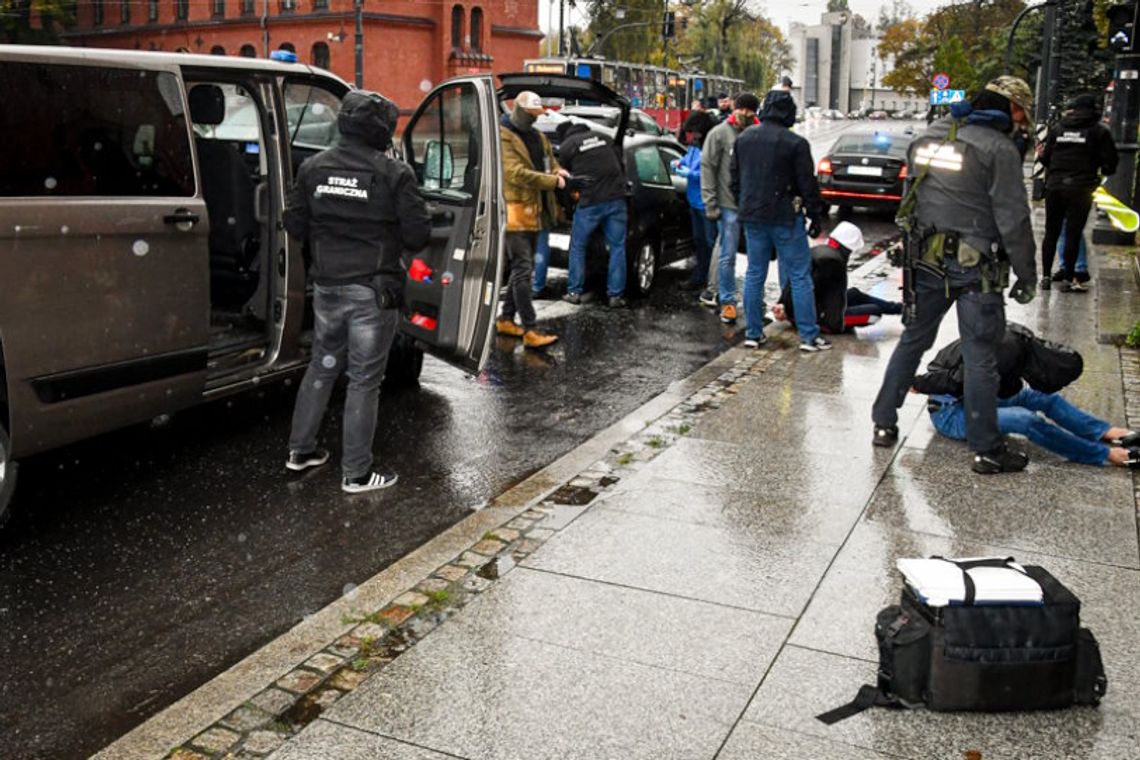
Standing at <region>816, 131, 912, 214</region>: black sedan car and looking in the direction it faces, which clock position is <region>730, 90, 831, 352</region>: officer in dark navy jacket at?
The officer in dark navy jacket is roughly at 6 o'clock from the black sedan car.

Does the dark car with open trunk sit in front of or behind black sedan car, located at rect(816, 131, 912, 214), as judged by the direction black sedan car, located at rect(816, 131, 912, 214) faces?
behind

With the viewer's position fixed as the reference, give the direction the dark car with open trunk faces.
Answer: facing away from the viewer and to the right of the viewer

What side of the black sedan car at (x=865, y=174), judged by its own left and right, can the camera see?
back

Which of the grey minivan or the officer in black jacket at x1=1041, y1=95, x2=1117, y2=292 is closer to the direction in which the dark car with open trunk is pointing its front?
the officer in black jacket

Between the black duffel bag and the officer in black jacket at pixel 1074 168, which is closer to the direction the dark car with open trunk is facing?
the officer in black jacket

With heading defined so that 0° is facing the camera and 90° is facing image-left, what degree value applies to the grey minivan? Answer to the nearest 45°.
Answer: approximately 225°

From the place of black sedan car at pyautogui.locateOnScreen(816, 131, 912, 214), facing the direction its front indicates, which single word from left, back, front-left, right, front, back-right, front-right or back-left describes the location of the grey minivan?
back

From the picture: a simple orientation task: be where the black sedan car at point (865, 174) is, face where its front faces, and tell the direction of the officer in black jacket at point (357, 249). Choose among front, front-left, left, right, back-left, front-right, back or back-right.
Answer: back

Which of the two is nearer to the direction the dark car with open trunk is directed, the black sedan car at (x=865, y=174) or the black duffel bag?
the black sedan car

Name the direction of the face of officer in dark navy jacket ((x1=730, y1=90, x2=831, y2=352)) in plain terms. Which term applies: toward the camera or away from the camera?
away from the camera
